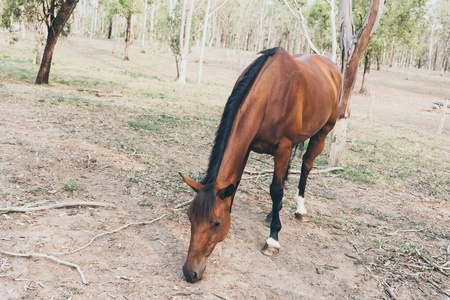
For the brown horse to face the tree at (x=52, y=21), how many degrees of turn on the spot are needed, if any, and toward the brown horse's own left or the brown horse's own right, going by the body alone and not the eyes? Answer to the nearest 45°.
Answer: approximately 90° to the brown horse's own right

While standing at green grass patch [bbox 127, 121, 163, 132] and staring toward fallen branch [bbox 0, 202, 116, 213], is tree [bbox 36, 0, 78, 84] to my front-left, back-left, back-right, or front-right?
back-right

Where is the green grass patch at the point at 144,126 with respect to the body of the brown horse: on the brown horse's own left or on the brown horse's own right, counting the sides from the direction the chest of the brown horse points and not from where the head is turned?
on the brown horse's own right

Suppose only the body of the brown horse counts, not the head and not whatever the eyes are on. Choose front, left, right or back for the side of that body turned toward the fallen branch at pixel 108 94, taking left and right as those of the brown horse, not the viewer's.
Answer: right

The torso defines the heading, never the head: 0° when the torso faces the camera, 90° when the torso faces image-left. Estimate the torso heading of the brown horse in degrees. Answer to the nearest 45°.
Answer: approximately 45°

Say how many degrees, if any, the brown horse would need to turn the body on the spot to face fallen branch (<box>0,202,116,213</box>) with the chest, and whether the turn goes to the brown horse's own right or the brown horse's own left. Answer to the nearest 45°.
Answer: approximately 45° to the brown horse's own right

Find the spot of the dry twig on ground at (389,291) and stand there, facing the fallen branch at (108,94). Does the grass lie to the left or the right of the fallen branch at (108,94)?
left

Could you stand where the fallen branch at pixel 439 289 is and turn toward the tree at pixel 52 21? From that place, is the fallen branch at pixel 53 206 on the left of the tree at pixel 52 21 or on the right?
left
